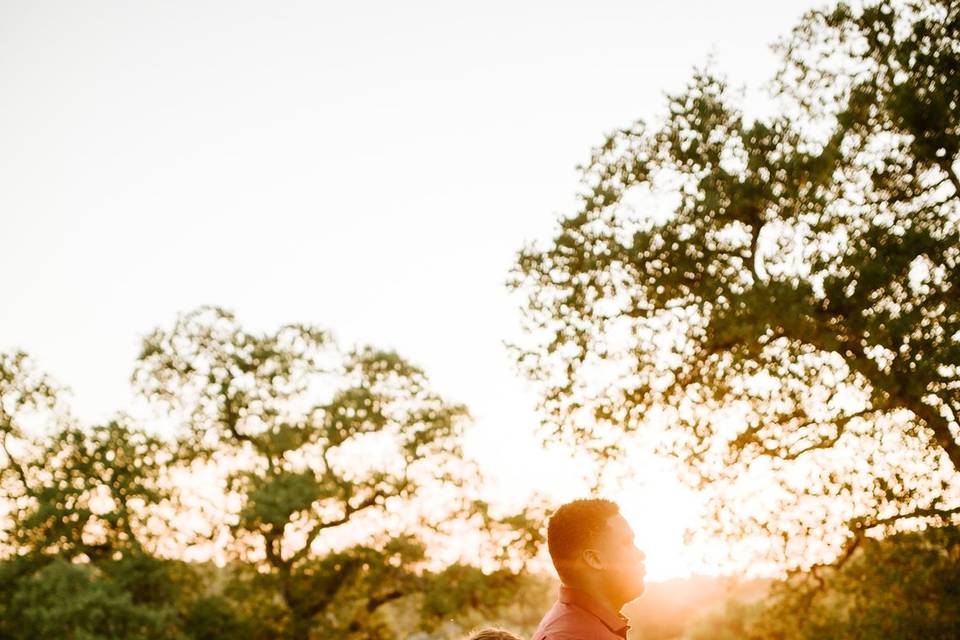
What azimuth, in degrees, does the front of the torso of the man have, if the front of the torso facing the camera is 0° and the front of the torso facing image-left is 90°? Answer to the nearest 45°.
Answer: approximately 270°

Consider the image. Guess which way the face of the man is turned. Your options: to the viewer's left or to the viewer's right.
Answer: to the viewer's right
